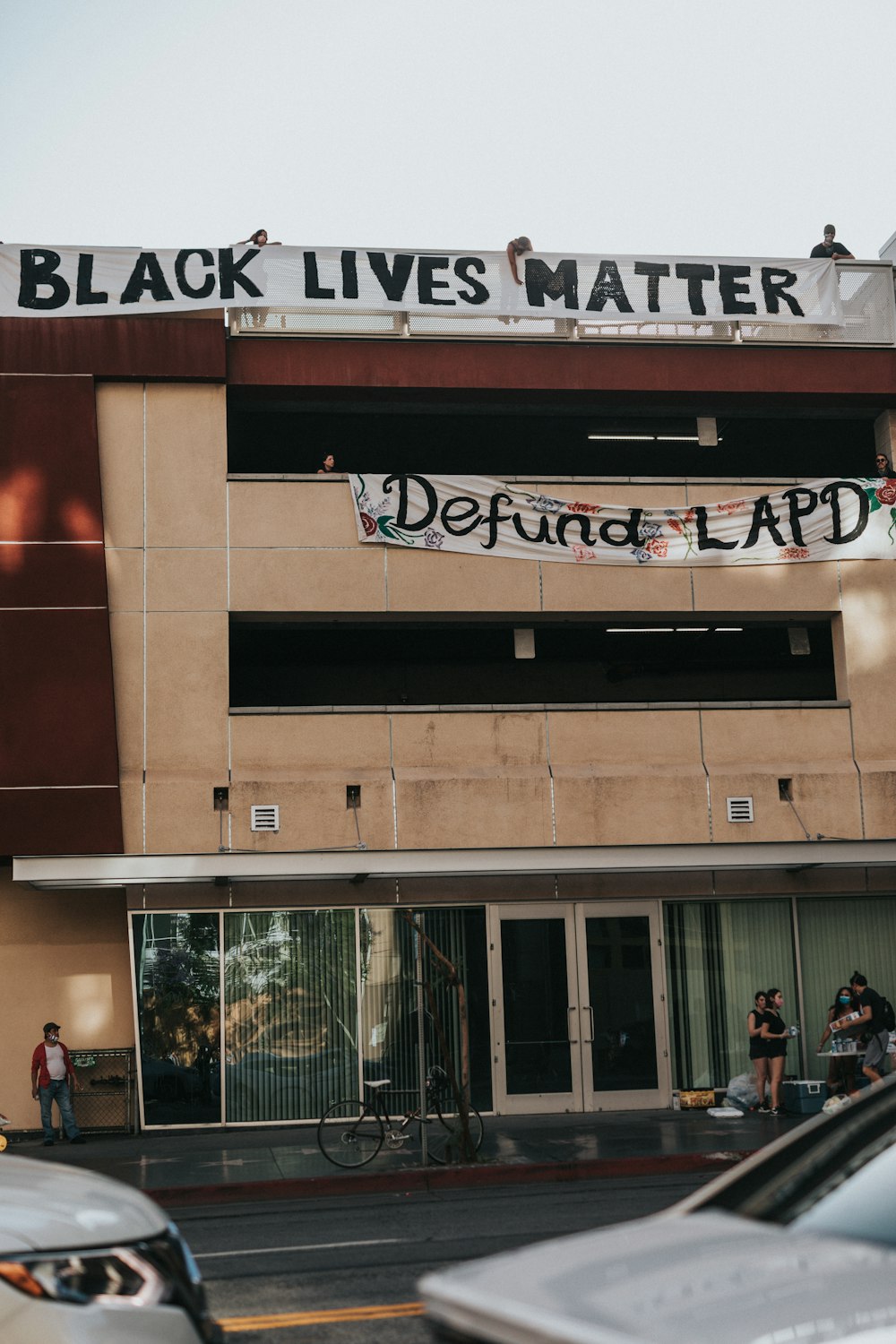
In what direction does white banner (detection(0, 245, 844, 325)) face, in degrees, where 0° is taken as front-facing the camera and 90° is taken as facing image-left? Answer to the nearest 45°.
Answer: approximately 0°

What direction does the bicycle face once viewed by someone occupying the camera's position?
facing to the right of the viewer

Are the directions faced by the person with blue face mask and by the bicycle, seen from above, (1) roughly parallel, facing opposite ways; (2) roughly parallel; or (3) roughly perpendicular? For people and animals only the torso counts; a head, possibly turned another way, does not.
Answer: roughly perpendicular

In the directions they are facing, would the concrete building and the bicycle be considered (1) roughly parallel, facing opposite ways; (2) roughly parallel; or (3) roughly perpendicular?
roughly perpendicular
